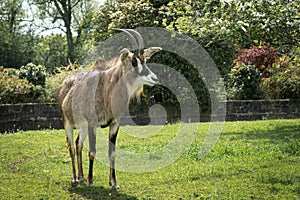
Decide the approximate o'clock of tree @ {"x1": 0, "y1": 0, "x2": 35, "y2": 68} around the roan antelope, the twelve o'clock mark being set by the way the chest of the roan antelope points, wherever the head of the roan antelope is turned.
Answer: The tree is roughly at 7 o'clock from the roan antelope.

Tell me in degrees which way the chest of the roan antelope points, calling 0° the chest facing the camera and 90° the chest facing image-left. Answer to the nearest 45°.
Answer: approximately 315°

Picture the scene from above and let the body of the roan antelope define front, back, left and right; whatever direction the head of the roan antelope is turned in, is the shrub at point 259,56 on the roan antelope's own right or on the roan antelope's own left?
on the roan antelope's own left

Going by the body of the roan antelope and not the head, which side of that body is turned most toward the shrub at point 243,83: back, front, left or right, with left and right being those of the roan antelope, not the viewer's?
left

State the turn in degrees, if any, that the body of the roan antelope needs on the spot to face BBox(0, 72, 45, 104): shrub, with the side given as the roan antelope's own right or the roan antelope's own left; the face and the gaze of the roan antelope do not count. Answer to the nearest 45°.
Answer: approximately 135° to the roan antelope's own left

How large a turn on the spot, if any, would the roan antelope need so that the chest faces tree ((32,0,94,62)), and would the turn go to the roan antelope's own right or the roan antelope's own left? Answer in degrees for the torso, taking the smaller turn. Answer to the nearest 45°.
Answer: approximately 135° to the roan antelope's own left

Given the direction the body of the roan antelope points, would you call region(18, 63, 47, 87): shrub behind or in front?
behind
